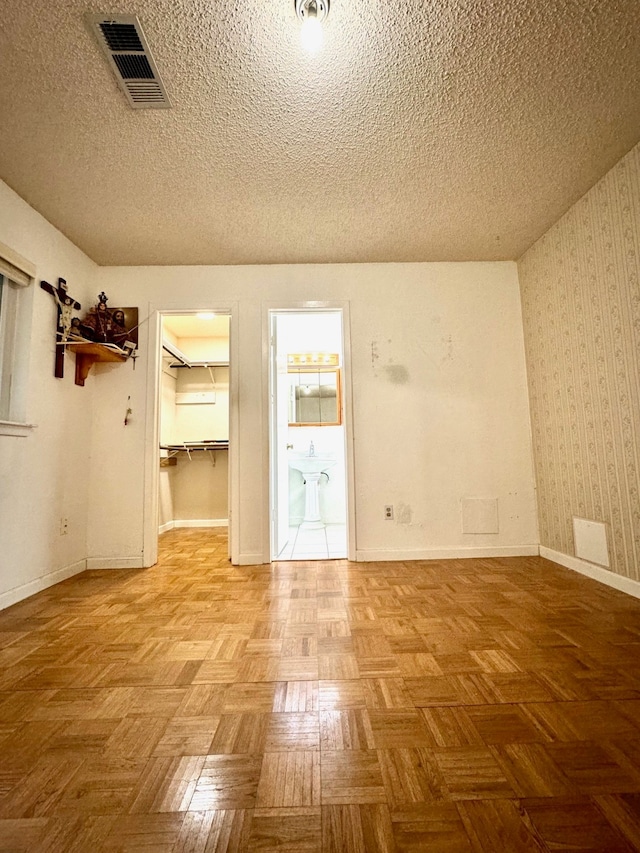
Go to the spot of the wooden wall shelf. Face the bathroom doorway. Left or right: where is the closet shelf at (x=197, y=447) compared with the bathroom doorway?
left

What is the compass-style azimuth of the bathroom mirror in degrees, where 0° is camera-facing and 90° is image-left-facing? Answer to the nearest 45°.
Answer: approximately 0°

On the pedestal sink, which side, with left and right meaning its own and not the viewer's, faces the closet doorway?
right

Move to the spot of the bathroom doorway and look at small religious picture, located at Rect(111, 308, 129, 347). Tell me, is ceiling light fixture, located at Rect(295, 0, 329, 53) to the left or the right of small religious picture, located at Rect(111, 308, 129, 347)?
left

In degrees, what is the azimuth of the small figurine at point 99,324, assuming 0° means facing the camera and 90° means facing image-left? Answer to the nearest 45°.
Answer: approximately 315°

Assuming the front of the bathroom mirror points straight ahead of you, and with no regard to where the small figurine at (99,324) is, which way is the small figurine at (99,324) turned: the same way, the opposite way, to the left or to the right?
the same way

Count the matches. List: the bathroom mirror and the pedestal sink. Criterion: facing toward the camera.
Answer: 2

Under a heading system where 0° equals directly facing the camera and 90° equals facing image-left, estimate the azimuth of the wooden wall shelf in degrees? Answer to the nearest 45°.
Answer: approximately 315°
